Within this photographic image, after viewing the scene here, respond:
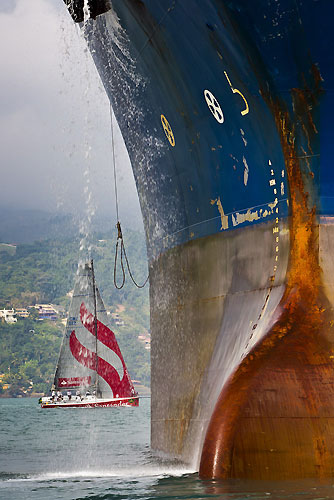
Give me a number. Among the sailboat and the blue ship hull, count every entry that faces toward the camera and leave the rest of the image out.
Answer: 1

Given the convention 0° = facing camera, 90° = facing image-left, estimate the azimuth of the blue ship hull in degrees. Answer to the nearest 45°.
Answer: approximately 0°

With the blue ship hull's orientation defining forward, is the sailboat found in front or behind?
behind
